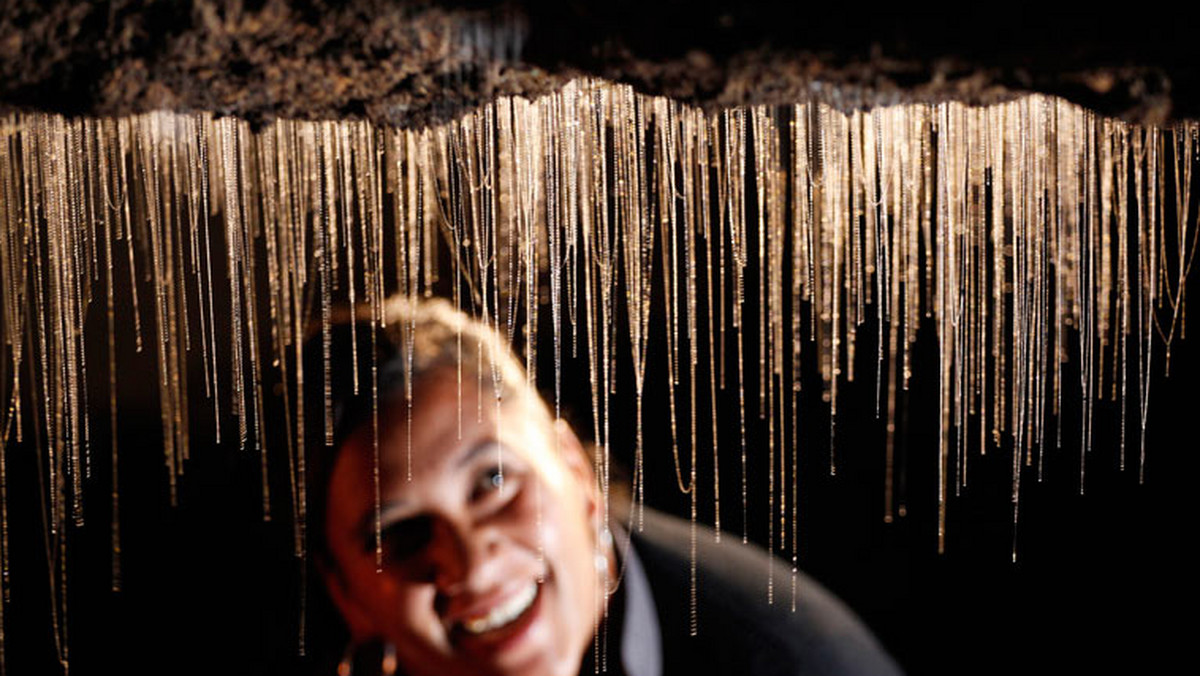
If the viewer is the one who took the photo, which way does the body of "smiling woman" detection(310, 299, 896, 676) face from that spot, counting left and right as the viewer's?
facing the viewer
